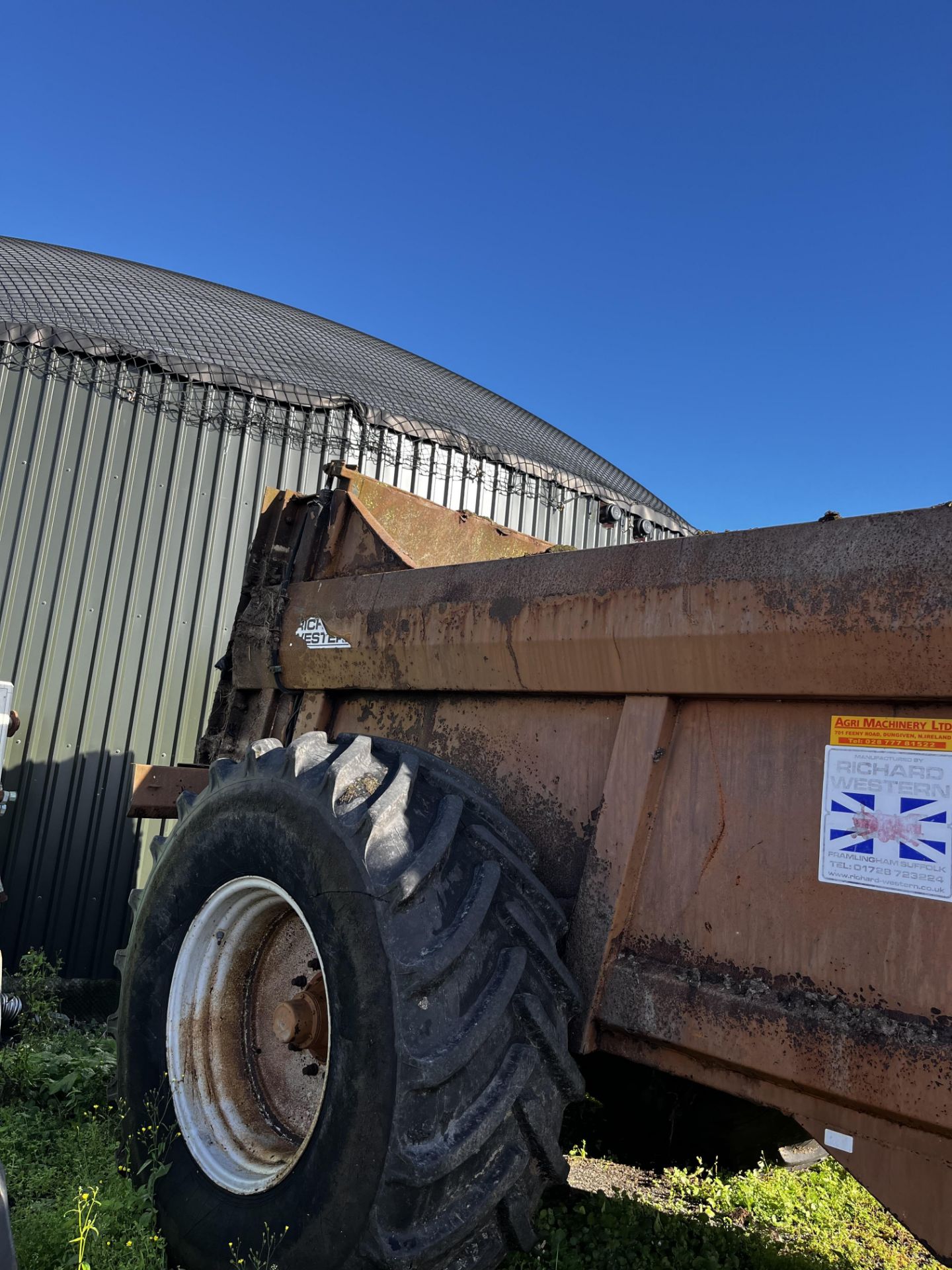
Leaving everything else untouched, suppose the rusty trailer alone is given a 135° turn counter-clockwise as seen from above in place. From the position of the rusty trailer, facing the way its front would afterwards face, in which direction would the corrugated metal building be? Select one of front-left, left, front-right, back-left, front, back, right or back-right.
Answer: front-left

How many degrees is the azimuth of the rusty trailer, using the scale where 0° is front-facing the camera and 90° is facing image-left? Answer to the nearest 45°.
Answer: approximately 315°
